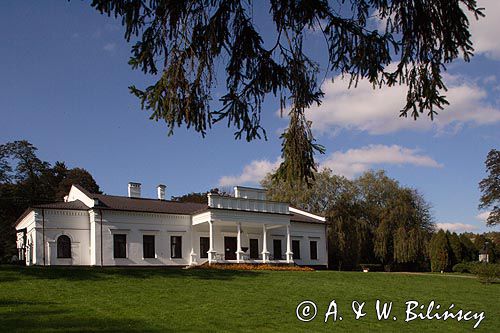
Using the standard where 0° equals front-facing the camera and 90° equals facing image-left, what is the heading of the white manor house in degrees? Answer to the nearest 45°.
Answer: approximately 315°

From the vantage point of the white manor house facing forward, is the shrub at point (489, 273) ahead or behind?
ahead

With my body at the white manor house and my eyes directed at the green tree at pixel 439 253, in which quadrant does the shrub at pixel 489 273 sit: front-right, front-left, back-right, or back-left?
front-right

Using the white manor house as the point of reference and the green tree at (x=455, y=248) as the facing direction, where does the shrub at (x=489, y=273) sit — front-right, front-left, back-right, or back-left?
front-right

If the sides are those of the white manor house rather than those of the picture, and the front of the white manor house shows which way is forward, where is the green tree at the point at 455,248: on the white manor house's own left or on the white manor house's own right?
on the white manor house's own left

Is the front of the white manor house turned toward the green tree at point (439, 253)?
no

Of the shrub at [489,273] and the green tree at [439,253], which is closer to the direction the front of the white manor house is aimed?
the shrub
